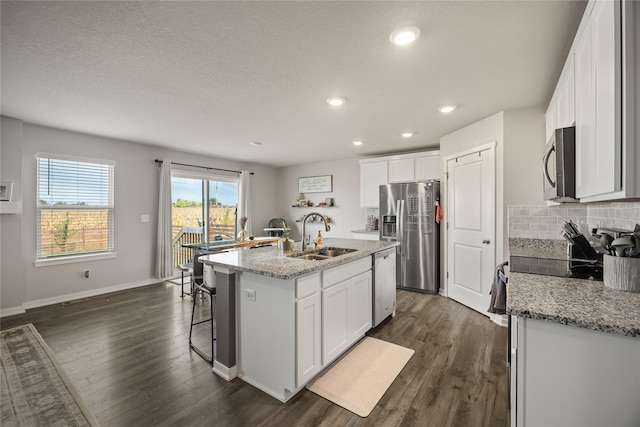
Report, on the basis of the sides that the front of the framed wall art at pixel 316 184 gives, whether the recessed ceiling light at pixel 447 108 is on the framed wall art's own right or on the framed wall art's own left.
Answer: on the framed wall art's own left

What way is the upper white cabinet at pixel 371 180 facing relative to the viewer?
toward the camera

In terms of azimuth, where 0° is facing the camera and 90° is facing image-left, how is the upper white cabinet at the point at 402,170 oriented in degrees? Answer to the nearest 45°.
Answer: approximately 0°

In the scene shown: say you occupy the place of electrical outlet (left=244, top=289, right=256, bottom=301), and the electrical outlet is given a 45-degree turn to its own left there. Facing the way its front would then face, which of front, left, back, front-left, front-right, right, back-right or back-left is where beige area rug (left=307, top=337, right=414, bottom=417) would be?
left

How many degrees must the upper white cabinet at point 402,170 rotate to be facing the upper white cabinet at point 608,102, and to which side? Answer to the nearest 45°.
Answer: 0° — it already faces it

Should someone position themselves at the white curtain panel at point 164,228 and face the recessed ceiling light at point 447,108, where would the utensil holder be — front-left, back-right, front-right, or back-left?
front-right

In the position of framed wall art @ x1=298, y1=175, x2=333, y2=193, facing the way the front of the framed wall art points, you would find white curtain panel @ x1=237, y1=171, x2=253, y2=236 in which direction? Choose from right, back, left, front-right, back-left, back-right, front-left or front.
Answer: front-right

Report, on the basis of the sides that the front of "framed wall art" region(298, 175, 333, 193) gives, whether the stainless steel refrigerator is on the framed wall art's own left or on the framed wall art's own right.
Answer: on the framed wall art's own left

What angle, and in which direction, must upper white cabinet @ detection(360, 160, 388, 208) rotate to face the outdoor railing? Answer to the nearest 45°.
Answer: approximately 90° to its right

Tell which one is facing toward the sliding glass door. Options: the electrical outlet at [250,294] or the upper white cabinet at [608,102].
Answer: the upper white cabinet

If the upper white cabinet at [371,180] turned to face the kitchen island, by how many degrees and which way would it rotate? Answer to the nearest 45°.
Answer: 0° — it already faces it

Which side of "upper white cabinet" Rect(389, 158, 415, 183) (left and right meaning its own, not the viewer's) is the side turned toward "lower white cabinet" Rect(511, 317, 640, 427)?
front

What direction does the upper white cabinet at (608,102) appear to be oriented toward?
to the viewer's left

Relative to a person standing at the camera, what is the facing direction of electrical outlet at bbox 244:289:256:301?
facing the viewer and to the left of the viewer

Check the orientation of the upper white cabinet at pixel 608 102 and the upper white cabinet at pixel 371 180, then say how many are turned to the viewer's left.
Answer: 1

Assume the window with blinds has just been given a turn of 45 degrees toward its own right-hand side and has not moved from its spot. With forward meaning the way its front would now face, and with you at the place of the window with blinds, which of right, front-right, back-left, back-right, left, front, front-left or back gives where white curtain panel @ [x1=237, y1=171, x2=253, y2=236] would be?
left

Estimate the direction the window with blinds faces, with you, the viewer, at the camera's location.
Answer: facing the viewer and to the right of the viewer

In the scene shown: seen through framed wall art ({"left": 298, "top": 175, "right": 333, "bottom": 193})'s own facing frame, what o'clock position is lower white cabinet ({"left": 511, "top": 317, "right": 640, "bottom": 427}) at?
The lower white cabinet is roughly at 10 o'clock from the framed wall art.

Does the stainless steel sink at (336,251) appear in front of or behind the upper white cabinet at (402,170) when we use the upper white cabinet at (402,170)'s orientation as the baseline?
in front

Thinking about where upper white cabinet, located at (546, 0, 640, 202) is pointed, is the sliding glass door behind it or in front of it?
in front
